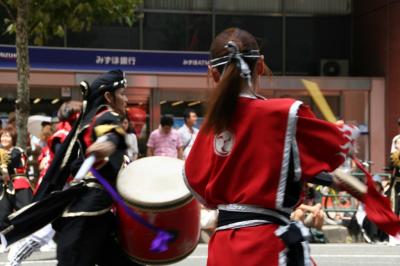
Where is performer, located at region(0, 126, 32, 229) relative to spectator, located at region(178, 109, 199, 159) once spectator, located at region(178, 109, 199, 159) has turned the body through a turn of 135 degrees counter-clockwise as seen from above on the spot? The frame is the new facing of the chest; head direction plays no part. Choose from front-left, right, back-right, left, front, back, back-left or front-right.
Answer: back-left

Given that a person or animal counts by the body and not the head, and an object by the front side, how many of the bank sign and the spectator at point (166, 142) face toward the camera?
2

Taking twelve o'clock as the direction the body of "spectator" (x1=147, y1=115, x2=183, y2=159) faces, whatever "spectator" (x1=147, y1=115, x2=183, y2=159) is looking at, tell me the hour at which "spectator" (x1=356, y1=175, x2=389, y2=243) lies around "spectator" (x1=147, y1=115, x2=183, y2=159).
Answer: "spectator" (x1=356, y1=175, x2=389, y2=243) is roughly at 10 o'clock from "spectator" (x1=147, y1=115, x2=183, y2=159).

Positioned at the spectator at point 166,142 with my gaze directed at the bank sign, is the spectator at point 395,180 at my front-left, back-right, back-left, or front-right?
back-right

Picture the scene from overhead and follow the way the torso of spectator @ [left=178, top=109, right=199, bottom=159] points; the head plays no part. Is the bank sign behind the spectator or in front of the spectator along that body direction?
behind

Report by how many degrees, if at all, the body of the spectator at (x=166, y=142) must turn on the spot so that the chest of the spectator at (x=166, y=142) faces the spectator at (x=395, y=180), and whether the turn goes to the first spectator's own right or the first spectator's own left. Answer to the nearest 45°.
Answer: approximately 90° to the first spectator's own left

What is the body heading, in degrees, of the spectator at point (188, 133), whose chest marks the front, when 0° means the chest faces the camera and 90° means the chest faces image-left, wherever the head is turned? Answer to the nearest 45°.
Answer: approximately 315°

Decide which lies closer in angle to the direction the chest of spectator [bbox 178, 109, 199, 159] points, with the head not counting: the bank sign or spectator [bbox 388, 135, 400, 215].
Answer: the spectator
